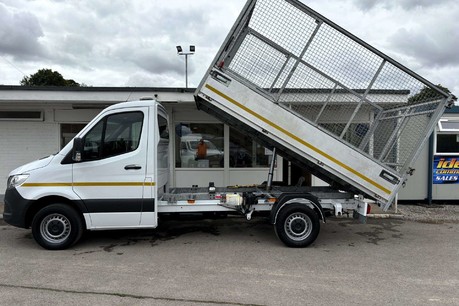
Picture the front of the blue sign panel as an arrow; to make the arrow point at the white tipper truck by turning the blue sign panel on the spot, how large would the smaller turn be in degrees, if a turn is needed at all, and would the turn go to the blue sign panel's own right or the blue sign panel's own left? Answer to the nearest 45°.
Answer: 0° — it already faces it

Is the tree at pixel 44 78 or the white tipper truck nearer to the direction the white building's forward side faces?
the white tipper truck

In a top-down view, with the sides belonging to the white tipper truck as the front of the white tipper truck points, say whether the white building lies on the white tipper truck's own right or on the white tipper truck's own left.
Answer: on the white tipper truck's own right

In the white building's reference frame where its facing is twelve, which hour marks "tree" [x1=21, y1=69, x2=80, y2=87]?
The tree is roughly at 5 o'clock from the white building.

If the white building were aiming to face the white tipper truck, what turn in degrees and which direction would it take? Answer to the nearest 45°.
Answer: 0° — it already faces it

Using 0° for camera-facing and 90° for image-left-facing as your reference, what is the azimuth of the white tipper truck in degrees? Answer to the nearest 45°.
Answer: approximately 90°

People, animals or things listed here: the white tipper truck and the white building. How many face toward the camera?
1

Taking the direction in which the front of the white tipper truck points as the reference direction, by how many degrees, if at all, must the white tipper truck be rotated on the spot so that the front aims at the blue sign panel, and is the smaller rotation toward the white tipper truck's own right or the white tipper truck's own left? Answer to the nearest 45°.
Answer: approximately 135° to the white tipper truck's own right

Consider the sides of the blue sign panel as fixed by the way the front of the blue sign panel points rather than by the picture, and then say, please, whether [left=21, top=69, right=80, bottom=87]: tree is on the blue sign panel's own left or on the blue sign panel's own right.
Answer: on the blue sign panel's own right

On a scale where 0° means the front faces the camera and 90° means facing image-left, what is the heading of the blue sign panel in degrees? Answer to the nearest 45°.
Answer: approximately 0°

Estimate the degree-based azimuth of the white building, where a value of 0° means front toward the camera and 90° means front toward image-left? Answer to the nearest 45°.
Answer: approximately 0°

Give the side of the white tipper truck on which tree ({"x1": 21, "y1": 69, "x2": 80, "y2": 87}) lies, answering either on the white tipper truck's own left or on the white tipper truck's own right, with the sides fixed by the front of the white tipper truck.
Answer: on the white tipper truck's own right

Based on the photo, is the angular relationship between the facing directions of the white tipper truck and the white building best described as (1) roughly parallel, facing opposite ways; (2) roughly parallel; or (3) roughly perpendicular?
roughly perpendicular

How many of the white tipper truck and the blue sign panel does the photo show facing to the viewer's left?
1
